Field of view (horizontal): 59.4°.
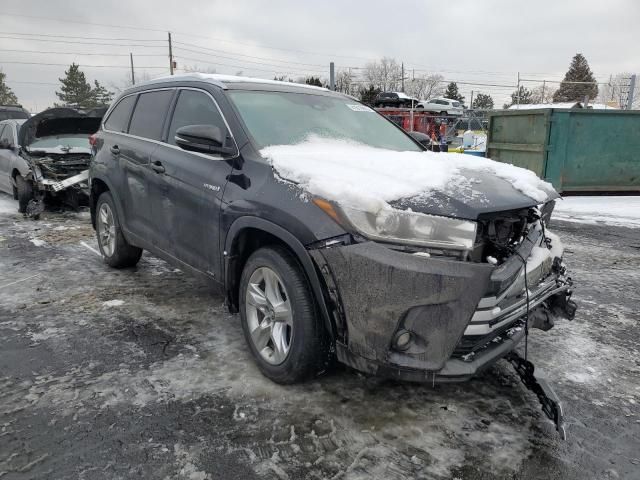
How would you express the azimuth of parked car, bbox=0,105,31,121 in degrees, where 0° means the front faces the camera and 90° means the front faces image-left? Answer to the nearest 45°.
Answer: approximately 270°

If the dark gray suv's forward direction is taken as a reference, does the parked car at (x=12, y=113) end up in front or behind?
behind

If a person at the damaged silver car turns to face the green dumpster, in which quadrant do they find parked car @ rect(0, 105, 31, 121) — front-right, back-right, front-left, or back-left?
back-left

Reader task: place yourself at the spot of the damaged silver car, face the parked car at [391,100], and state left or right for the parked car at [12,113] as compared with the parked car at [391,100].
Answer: left

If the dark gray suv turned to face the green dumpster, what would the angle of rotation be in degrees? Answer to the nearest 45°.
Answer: approximately 90° to its left

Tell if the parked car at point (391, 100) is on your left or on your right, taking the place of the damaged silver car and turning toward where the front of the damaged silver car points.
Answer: on your left
